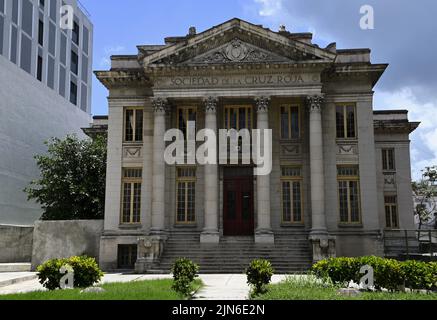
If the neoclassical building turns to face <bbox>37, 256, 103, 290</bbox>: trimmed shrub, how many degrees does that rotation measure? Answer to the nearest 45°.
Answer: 0° — it already faces it

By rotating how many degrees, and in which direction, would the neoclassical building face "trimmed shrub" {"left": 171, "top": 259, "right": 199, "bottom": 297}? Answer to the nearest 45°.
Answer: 0° — it already faces it

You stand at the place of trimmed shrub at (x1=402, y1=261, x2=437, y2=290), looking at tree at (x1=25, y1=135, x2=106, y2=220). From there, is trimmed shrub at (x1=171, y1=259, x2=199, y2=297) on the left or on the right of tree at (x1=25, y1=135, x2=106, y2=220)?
left

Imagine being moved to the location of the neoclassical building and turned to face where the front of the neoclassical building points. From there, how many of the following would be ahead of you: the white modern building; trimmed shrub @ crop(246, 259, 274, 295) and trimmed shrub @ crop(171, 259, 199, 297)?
2

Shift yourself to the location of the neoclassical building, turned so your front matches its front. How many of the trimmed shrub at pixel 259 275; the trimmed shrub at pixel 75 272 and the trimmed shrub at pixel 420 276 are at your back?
0

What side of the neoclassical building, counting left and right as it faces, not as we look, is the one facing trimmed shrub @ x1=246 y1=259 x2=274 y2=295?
front

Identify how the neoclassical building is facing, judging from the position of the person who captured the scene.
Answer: facing the viewer

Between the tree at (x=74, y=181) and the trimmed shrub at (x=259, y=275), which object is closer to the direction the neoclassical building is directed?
the trimmed shrub

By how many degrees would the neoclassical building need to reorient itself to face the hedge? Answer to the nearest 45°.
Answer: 0° — it already faces it

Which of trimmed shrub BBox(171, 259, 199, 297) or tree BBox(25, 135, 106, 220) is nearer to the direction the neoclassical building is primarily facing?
the trimmed shrub

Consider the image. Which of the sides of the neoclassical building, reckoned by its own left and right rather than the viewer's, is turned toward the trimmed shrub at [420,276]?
front

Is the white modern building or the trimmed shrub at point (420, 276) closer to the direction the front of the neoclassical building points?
the trimmed shrub

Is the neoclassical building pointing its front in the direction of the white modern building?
no

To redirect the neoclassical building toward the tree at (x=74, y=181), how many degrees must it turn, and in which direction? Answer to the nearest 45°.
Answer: approximately 135° to its right

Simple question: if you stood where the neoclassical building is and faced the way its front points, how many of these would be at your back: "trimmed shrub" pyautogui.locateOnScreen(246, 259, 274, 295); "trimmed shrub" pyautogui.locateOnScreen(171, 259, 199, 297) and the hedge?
0
